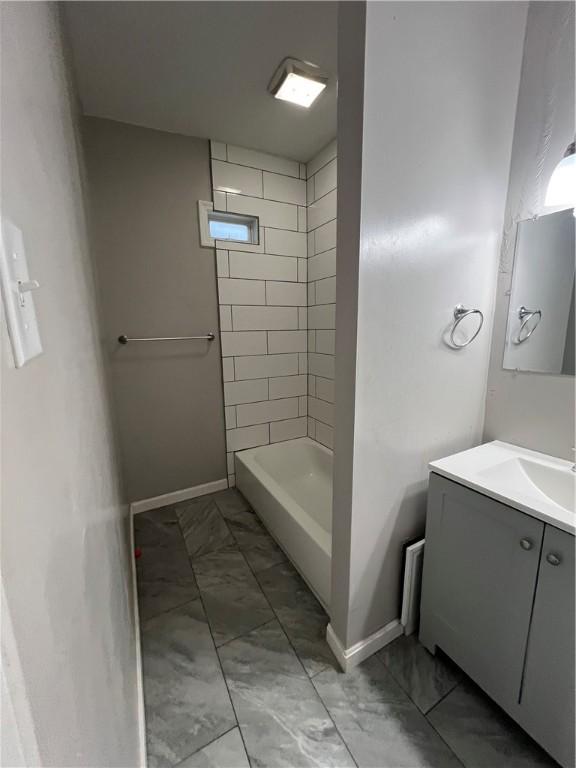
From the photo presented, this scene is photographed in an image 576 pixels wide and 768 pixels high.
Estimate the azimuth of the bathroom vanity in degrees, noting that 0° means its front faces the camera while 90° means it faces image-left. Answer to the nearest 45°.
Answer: approximately 45°

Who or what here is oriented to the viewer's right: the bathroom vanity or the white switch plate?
the white switch plate

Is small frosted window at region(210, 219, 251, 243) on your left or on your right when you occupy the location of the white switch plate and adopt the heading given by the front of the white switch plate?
on your left

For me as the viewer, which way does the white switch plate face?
facing to the right of the viewer

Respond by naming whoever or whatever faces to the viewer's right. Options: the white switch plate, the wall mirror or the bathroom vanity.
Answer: the white switch plate

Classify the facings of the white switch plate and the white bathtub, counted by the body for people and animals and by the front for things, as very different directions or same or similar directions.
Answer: very different directions

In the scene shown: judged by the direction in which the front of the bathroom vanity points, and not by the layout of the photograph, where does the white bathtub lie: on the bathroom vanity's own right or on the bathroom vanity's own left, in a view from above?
on the bathroom vanity's own right

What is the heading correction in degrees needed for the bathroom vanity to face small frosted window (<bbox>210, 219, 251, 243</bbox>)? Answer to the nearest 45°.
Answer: approximately 45° to its right

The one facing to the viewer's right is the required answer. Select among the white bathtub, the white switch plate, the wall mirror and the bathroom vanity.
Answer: the white switch plate
